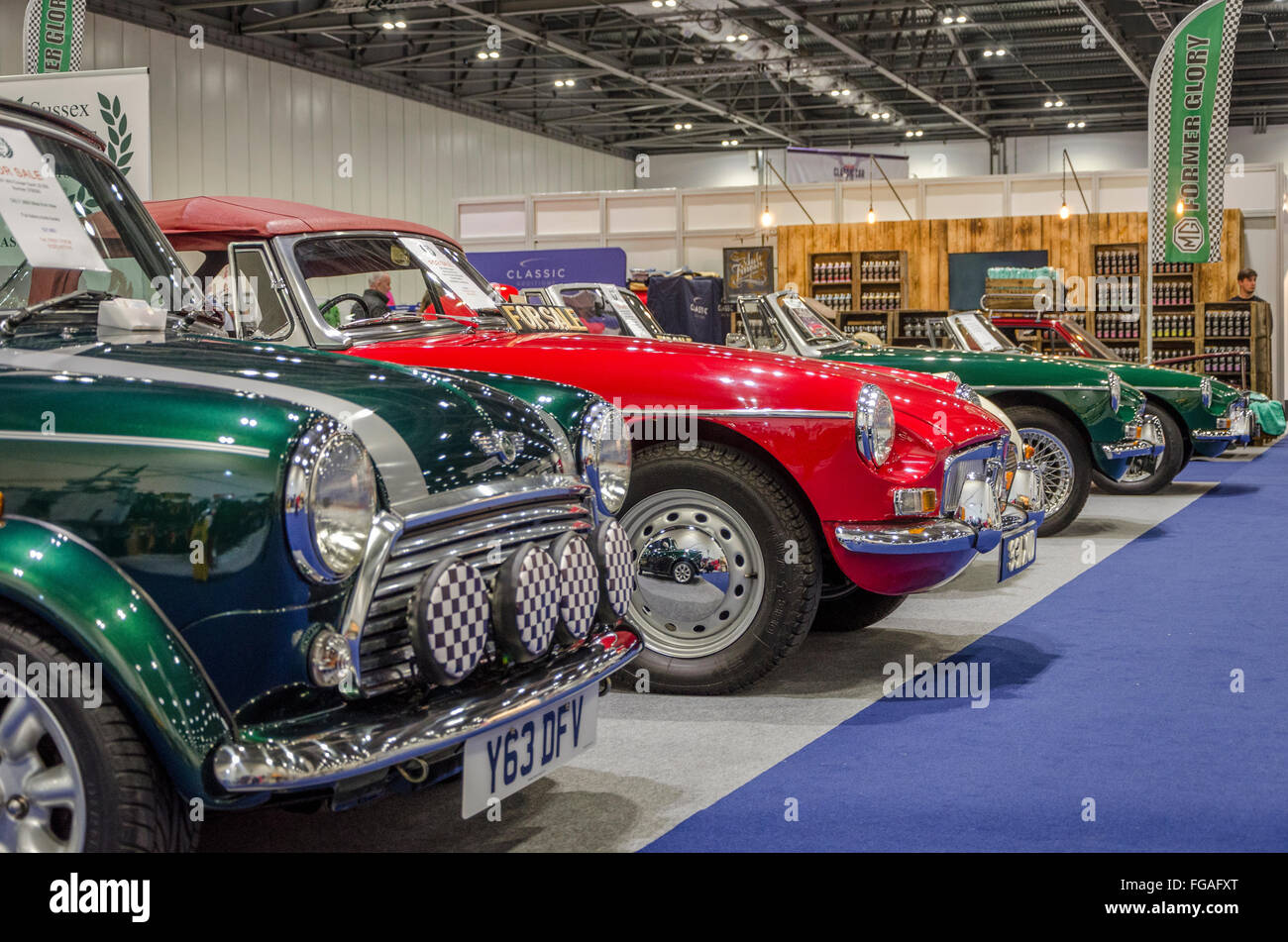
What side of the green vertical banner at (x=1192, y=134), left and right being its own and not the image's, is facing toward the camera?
front

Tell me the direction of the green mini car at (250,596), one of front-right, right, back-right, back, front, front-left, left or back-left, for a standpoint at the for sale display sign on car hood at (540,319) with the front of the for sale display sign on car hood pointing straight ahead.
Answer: front-right

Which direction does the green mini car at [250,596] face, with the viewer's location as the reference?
facing the viewer and to the right of the viewer

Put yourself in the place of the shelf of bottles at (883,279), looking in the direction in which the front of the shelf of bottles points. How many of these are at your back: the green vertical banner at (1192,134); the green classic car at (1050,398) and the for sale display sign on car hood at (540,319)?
0

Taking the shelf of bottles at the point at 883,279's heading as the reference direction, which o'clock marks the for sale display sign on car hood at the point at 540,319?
The for sale display sign on car hood is roughly at 12 o'clock from the shelf of bottles.

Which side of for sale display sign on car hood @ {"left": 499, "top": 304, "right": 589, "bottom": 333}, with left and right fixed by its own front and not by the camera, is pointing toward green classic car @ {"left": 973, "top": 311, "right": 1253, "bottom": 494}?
left

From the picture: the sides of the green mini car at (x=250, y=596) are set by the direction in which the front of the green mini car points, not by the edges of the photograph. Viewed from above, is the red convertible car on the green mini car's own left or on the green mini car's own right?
on the green mini car's own left

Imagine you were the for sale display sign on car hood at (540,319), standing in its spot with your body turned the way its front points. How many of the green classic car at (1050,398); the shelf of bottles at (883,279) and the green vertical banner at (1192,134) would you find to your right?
0

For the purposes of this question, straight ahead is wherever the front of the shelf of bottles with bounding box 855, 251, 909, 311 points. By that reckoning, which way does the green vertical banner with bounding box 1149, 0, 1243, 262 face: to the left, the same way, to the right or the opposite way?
the same way

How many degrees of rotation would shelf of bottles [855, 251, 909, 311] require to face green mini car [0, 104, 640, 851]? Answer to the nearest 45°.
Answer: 0° — it already faces it

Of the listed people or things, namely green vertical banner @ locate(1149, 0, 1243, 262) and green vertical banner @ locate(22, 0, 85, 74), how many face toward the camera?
2

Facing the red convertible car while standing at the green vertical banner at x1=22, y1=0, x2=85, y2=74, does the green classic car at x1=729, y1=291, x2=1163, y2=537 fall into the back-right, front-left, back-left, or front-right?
front-left

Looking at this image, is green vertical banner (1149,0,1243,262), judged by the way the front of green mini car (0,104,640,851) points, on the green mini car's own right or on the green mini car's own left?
on the green mini car's own left

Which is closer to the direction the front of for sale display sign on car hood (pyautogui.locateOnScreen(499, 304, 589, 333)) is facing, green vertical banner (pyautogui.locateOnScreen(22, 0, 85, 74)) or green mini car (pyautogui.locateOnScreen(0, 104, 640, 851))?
the green mini car

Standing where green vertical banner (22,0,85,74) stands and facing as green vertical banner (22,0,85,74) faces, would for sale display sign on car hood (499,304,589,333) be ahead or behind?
ahead

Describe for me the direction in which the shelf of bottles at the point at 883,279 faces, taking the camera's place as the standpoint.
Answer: facing the viewer

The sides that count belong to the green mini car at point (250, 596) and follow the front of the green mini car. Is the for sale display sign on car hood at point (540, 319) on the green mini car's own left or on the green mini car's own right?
on the green mini car's own left
